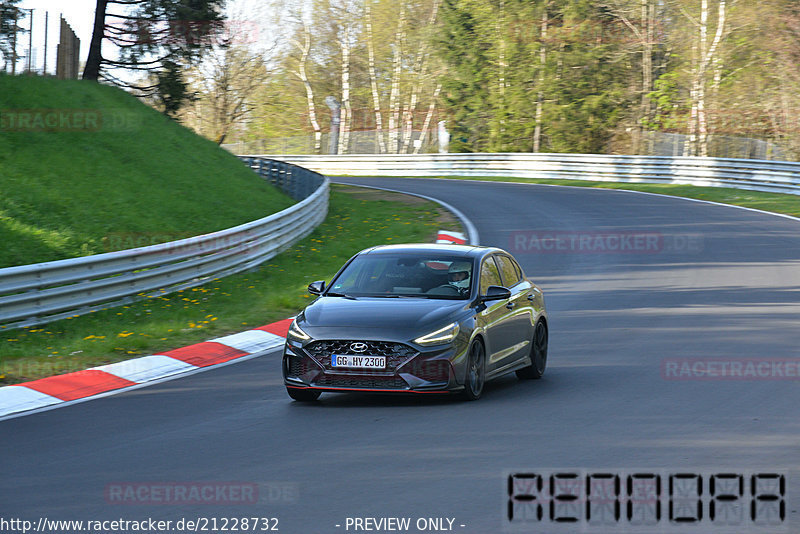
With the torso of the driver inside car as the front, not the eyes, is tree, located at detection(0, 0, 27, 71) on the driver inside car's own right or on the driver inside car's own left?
on the driver inside car's own right

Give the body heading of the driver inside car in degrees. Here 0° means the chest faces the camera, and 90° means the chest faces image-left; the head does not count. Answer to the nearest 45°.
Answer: approximately 45°

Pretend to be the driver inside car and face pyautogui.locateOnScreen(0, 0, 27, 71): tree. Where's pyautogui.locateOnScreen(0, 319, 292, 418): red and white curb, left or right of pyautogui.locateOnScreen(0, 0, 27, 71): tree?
left

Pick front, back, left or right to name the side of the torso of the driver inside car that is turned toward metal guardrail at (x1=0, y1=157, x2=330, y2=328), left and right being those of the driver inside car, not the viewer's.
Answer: right

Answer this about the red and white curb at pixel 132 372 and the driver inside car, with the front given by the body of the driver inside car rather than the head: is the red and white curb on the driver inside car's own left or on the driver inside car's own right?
on the driver inside car's own right

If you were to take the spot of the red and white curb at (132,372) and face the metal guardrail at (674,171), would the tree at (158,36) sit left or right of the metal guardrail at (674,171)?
left

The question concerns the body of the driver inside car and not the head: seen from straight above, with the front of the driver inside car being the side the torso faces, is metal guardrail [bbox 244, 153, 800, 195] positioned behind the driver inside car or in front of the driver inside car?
behind

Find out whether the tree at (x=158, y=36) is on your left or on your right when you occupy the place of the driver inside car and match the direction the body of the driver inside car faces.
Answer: on your right

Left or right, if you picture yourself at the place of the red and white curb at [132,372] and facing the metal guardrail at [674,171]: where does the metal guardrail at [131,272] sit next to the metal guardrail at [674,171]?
left
